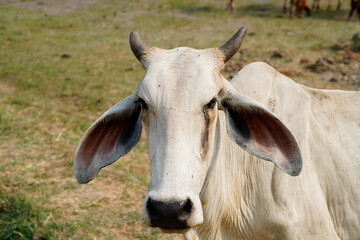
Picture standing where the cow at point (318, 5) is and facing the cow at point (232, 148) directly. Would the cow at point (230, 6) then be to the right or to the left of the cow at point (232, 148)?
right

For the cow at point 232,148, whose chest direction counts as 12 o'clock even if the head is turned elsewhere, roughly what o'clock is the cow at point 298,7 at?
the cow at point 298,7 is roughly at 5 o'clock from the cow at point 232,148.

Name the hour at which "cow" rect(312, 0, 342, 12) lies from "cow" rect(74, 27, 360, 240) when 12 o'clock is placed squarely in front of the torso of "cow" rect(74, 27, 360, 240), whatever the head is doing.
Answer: "cow" rect(312, 0, 342, 12) is roughly at 5 o'clock from "cow" rect(74, 27, 360, 240).

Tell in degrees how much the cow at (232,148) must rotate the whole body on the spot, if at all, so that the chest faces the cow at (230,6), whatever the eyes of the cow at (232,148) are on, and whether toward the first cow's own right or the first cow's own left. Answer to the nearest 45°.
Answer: approximately 135° to the first cow's own right

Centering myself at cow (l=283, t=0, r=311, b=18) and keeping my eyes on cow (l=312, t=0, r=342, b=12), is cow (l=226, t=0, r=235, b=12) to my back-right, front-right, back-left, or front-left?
back-left
